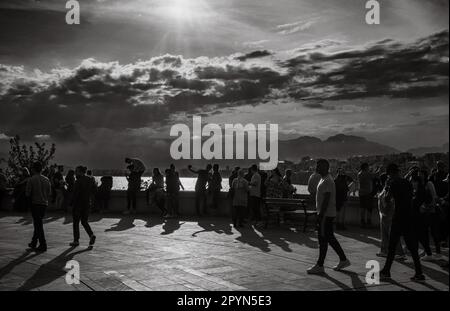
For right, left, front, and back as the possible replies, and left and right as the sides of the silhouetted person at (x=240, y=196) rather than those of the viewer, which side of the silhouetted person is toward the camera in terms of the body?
back

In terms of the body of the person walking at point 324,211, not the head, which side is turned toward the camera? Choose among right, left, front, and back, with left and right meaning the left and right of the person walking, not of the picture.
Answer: left

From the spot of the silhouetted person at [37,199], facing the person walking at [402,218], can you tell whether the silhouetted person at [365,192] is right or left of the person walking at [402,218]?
left

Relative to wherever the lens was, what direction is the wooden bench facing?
facing away from the viewer and to the right of the viewer
